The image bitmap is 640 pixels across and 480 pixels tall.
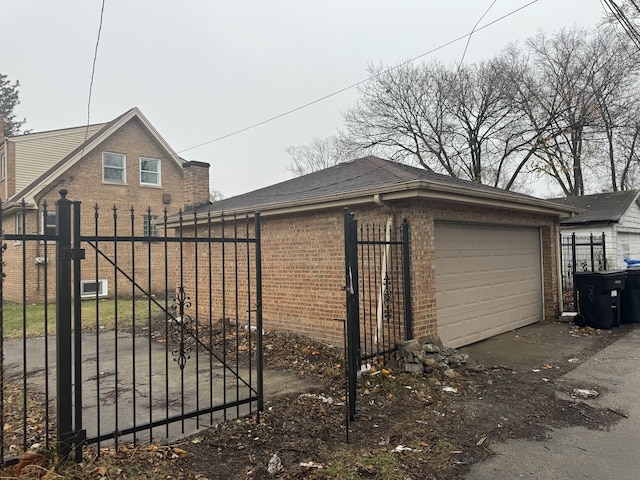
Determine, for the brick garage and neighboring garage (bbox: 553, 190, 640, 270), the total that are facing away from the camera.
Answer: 0

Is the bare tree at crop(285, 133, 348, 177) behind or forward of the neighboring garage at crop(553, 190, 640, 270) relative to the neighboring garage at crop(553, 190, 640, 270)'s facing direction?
behind

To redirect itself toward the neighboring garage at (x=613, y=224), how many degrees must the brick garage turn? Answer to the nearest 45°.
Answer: approximately 90° to its left

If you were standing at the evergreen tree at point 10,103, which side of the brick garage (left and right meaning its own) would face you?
back

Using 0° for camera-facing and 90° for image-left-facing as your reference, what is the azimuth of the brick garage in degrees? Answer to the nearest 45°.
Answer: approximately 315°

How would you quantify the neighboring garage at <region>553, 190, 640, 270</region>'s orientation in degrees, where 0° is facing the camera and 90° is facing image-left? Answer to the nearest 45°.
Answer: approximately 315°

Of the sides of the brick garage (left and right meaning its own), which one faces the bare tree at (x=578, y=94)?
left

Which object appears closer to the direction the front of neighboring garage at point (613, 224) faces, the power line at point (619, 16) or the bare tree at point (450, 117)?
the power line

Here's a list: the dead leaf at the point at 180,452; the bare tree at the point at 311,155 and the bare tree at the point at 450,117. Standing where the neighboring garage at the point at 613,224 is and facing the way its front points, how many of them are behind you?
2

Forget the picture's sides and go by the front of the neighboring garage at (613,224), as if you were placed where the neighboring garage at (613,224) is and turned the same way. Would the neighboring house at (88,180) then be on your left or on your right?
on your right

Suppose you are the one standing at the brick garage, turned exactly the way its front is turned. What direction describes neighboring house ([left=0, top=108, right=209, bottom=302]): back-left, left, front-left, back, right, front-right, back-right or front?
back
